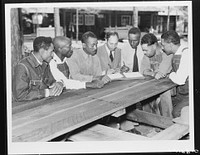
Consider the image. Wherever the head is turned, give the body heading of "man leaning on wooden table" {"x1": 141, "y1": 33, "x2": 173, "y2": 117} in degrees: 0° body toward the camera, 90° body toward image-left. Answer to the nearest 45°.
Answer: approximately 45°

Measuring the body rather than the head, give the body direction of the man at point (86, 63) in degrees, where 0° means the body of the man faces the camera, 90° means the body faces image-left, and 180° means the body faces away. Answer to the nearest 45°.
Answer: approximately 315°

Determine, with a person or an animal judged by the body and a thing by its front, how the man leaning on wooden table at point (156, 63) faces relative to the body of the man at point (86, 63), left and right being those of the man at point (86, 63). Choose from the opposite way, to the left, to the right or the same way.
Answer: to the right

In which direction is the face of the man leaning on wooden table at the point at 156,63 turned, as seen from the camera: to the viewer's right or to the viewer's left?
to the viewer's left

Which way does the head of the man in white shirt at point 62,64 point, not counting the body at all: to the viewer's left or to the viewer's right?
to the viewer's right
